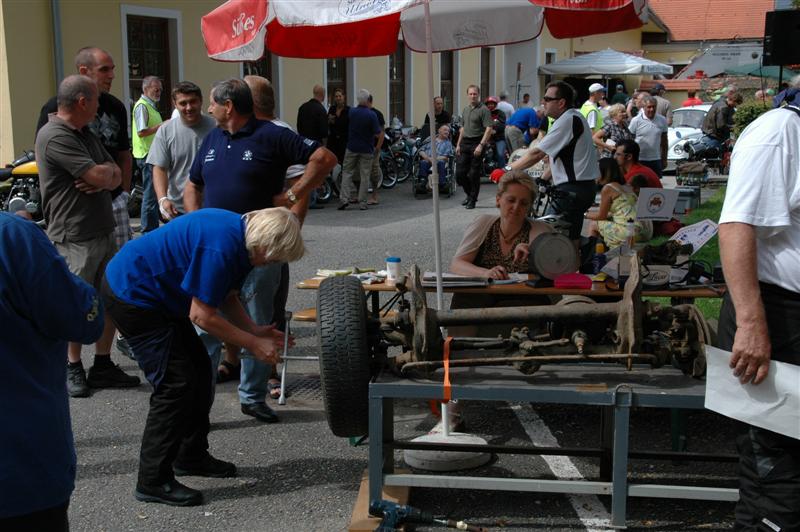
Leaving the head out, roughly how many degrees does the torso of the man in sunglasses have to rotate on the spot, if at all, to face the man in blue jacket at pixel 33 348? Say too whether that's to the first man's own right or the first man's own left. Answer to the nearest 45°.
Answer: approximately 90° to the first man's own left

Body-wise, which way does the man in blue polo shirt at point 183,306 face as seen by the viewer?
to the viewer's right

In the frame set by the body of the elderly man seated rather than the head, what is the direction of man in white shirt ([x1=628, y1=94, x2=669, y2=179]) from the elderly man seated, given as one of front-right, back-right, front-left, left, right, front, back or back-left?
front-left

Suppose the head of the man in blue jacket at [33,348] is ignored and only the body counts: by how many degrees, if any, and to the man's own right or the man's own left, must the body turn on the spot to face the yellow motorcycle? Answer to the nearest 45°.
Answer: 0° — they already face it

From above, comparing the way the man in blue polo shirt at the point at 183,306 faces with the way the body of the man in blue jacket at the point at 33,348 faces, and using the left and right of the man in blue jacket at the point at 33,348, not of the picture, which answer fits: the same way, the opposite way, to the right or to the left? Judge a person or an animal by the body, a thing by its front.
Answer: to the right

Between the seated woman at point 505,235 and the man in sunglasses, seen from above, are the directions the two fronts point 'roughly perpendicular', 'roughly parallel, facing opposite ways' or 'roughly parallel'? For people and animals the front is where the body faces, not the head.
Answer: roughly perpendicular

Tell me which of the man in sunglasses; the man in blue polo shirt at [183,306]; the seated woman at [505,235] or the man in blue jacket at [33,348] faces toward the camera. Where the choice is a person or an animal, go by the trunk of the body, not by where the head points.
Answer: the seated woman

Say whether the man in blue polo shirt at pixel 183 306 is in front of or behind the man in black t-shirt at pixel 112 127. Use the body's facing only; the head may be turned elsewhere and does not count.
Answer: in front

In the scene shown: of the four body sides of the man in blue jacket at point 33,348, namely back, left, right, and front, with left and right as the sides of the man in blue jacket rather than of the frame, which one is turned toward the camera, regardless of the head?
back

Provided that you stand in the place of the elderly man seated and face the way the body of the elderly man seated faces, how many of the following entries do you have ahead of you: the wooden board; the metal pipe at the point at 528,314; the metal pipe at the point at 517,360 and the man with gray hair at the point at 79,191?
4

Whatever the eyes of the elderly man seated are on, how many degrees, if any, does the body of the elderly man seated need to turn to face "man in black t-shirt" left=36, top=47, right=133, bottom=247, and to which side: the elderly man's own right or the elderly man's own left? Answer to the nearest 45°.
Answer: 0° — they already face them

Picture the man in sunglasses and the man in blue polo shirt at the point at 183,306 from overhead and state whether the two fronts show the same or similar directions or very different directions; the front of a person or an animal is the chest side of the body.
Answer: very different directions

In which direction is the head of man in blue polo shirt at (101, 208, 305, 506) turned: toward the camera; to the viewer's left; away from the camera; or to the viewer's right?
to the viewer's right

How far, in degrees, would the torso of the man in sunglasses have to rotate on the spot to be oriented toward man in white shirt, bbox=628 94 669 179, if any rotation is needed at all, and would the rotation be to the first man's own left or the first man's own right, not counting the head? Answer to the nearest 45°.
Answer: approximately 90° to the first man's own right
